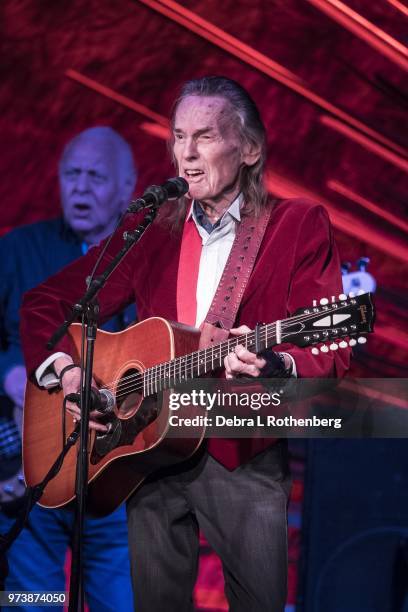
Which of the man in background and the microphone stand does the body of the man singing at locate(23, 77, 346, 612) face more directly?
the microphone stand

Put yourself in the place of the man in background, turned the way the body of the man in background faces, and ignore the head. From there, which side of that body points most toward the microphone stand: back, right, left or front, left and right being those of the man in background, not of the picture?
front

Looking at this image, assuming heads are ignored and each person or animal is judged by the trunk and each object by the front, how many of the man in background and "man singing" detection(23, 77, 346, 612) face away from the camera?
0

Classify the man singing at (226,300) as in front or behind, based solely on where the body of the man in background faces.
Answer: in front

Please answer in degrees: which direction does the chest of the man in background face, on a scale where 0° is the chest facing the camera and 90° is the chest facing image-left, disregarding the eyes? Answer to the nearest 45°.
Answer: approximately 0°

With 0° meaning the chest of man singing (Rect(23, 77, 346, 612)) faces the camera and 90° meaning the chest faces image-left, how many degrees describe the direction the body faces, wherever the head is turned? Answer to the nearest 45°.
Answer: approximately 45°

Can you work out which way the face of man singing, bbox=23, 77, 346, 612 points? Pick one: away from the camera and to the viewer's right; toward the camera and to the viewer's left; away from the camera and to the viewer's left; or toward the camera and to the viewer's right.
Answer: toward the camera and to the viewer's left
